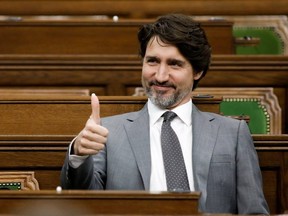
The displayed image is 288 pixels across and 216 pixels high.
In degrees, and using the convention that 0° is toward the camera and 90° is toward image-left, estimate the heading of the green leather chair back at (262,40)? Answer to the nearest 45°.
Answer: approximately 0°

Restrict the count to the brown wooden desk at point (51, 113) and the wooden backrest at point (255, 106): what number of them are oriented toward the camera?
2

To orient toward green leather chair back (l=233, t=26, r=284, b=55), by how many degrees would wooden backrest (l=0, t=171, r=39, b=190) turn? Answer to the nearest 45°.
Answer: approximately 135° to its left
